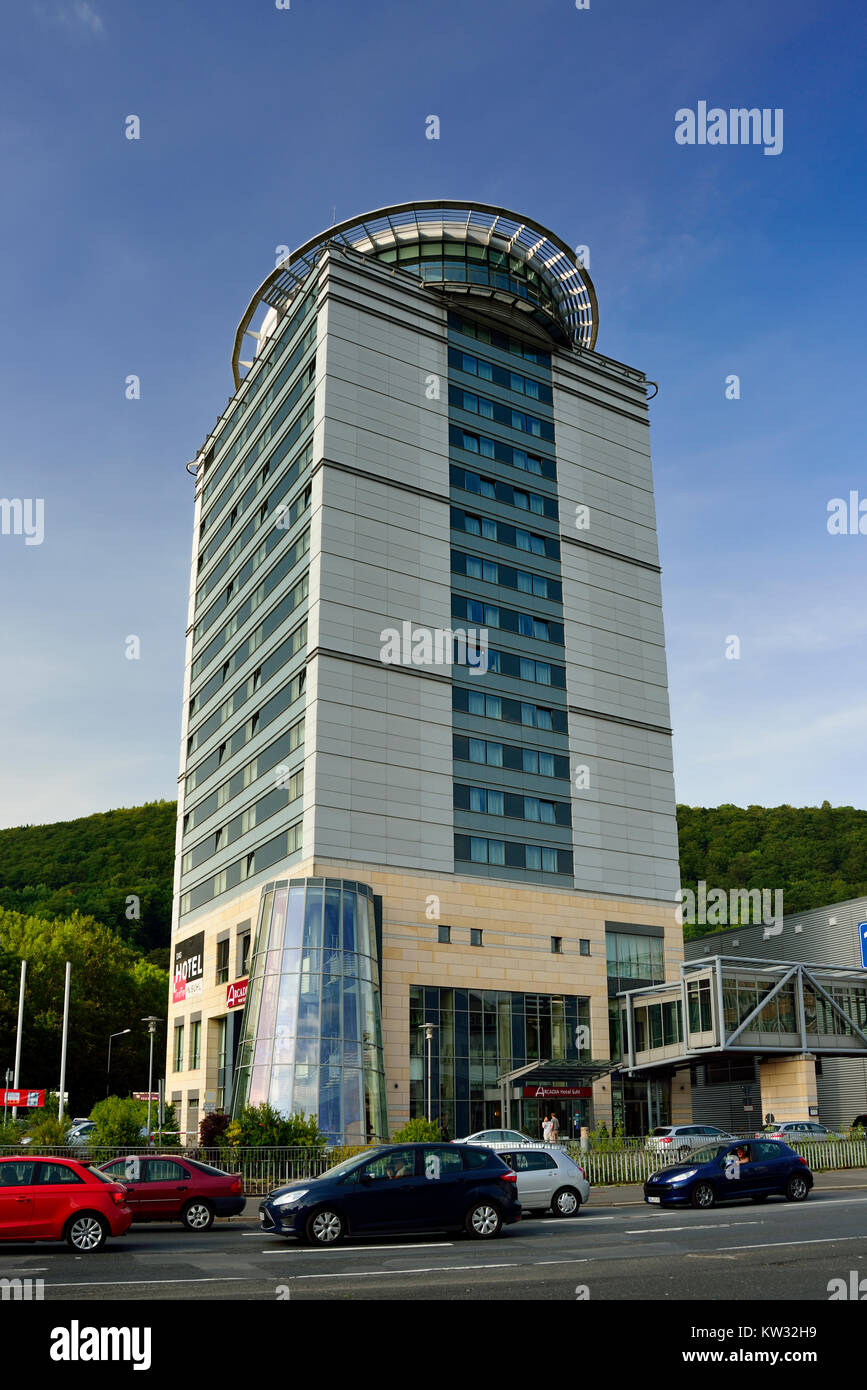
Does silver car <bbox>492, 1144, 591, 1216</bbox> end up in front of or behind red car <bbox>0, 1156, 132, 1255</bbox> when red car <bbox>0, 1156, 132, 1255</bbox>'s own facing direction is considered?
behind

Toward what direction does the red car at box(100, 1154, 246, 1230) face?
to the viewer's left

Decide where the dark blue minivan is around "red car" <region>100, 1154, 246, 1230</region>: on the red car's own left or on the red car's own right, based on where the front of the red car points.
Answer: on the red car's own left

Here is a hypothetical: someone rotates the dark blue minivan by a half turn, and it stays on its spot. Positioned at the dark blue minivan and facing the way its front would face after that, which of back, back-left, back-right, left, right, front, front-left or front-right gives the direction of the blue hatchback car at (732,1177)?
front-left

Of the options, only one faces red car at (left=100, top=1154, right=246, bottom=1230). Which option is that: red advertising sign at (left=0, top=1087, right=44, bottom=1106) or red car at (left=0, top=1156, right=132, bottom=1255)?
the red advertising sign

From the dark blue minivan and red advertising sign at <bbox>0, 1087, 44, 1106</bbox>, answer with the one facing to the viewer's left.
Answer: the dark blue minivan

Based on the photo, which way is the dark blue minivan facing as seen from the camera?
to the viewer's left

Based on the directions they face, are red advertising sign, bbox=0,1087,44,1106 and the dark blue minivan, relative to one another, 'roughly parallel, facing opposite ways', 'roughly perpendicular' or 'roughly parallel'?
roughly perpendicular

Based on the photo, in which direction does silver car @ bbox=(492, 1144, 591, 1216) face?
to the viewer's left

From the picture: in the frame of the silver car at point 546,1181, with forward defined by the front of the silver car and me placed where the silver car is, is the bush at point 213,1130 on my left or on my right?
on my right

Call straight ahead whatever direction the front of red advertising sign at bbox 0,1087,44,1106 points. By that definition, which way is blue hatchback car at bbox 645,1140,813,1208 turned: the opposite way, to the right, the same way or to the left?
to the right

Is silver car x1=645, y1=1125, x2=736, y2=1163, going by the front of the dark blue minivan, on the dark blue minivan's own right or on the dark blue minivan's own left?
on the dark blue minivan's own right

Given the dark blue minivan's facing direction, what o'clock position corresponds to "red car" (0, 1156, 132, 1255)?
The red car is roughly at 12 o'clock from the dark blue minivan.
